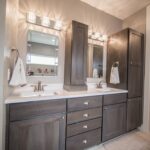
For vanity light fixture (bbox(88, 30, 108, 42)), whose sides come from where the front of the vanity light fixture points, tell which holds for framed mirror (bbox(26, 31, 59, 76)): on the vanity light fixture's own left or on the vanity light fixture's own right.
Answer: on the vanity light fixture's own right

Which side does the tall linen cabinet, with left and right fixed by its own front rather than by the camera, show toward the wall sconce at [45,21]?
right

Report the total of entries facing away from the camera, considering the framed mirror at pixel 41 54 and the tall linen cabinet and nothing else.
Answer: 0

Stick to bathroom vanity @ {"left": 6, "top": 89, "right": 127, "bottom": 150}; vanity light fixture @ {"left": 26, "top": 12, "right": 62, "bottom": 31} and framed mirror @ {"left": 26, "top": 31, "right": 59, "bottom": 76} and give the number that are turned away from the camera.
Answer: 0

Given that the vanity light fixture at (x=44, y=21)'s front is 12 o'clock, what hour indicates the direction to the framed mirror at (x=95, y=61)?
The framed mirror is roughly at 10 o'clock from the vanity light fixture.

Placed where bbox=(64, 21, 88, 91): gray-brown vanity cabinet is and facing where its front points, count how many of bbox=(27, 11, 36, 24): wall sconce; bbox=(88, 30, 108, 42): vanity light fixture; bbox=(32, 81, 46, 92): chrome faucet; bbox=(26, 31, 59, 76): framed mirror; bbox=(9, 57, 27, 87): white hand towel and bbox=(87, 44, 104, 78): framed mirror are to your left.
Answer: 2

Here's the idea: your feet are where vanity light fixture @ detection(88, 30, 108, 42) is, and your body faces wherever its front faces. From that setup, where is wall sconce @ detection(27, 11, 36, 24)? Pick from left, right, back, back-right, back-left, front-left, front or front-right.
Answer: right

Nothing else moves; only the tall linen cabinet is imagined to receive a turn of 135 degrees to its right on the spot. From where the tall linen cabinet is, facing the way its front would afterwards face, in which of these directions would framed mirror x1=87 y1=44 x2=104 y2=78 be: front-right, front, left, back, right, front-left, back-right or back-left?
front

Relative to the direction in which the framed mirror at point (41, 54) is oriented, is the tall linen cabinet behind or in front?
in front

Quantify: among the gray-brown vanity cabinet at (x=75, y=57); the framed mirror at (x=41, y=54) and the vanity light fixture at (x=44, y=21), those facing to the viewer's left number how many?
0

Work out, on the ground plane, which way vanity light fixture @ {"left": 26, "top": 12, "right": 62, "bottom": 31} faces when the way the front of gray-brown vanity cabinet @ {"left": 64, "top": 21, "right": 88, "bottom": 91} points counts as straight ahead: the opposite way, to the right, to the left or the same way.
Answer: the same way

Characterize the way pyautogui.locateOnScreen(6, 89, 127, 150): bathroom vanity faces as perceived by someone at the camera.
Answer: facing the viewer and to the right of the viewer

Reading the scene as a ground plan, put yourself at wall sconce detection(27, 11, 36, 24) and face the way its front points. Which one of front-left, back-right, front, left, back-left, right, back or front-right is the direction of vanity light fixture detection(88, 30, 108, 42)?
front-left
